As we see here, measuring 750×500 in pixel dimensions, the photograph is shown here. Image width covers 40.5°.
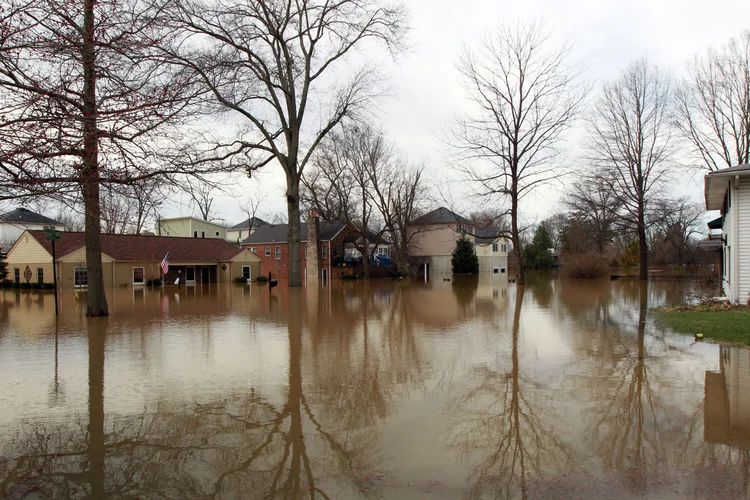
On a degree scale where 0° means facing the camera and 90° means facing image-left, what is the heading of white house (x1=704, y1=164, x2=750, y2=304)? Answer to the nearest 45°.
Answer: approximately 90°

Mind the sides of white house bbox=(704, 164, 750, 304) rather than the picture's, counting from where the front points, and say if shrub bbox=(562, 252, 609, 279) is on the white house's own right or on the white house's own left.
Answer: on the white house's own right
